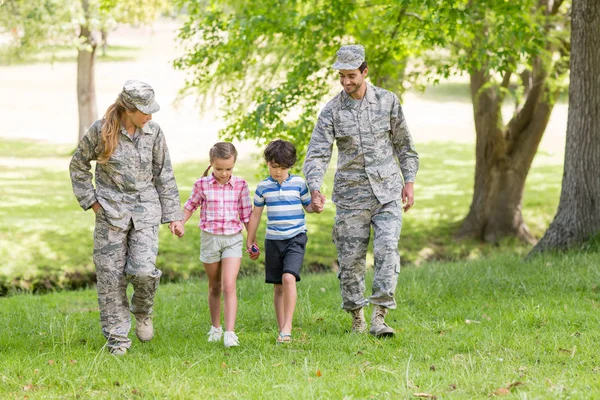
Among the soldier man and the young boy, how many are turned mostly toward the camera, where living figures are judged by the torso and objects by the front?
2

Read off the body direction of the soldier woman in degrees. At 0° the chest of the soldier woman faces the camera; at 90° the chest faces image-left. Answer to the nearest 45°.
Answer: approximately 0°

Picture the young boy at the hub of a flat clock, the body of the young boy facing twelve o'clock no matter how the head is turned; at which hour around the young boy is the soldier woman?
The soldier woman is roughly at 3 o'clock from the young boy.

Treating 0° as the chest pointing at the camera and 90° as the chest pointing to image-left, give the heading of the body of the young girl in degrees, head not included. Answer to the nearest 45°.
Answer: approximately 0°

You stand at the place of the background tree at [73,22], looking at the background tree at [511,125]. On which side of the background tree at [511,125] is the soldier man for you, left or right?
right

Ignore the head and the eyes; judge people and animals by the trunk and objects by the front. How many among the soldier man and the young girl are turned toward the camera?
2

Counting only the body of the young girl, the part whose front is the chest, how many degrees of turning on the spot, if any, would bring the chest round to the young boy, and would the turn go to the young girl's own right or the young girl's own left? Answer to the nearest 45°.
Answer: approximately 90° to the young girl's own left

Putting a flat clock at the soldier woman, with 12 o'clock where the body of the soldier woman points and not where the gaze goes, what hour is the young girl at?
The young girl is roughly at 9 o'clock from the soldier woman.

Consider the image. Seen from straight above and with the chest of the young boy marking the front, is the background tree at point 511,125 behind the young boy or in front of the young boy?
behind

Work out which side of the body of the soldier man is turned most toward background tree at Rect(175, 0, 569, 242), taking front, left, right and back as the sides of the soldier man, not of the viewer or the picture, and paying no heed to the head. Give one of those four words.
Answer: back

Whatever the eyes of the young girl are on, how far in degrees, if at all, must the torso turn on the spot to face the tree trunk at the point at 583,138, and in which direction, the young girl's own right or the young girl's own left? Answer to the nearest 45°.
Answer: approximately 135° to the young girl's own left
